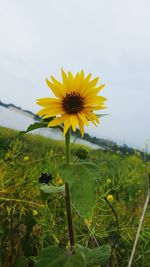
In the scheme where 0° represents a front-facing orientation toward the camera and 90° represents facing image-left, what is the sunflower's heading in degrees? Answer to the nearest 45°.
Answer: approximately 0°
